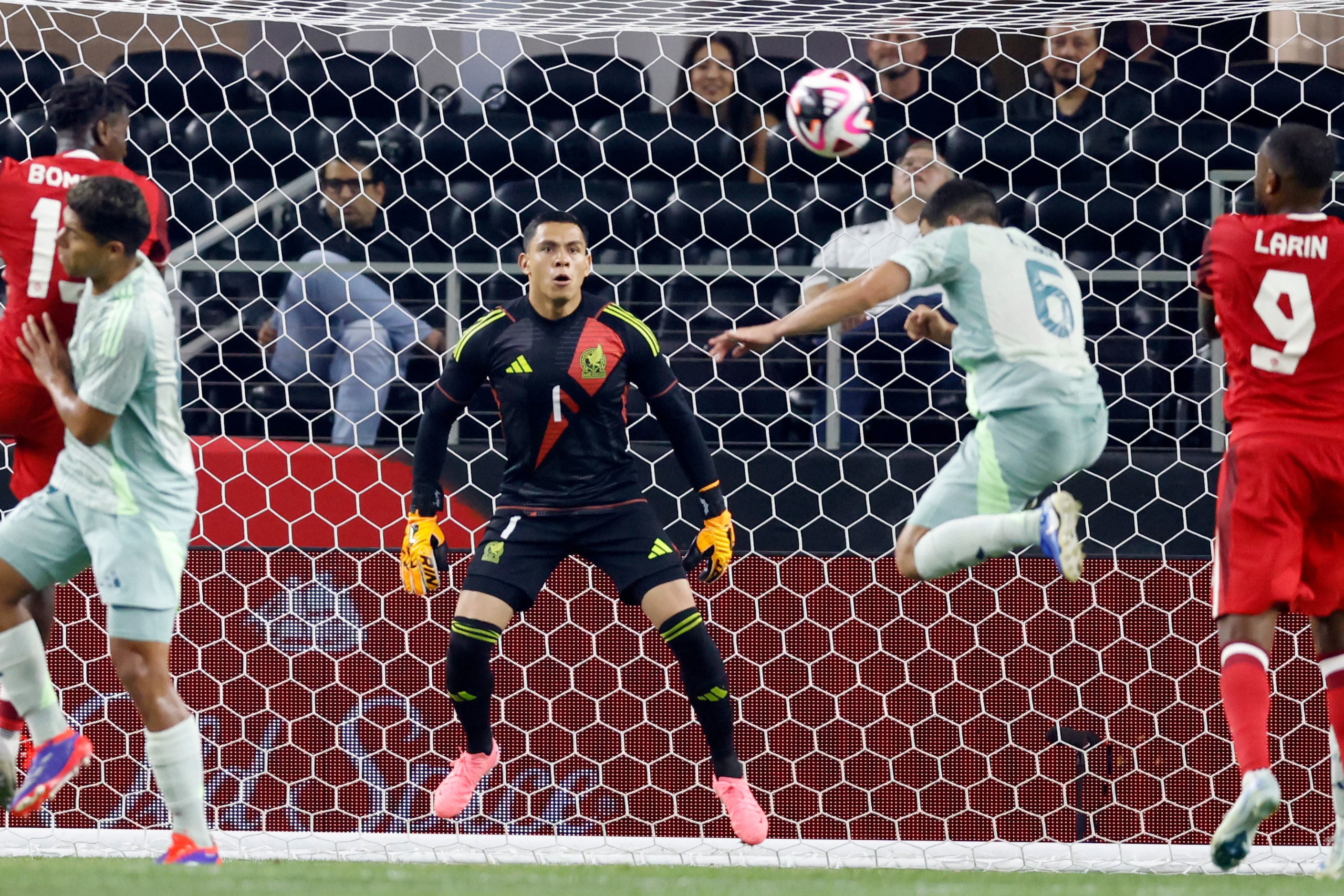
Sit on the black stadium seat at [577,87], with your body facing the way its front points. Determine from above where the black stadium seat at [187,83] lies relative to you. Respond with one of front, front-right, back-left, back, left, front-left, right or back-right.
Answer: right

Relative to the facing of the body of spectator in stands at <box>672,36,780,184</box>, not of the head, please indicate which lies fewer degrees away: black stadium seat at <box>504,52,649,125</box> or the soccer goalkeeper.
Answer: the soccer goalkeeper

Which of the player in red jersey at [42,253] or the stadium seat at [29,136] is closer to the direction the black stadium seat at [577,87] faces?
the player in red jersey

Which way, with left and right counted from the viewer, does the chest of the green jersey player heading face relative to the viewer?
facing away from the viewer and to the left of the viewer

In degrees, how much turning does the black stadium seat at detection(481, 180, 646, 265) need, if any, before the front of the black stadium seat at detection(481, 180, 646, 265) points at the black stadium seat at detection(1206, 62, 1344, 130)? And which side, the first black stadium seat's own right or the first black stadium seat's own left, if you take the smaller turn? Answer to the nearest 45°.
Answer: approximately 90° to the first black stadium seat's own left

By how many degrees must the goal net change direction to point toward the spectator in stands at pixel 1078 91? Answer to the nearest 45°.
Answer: approximately 135° to its left

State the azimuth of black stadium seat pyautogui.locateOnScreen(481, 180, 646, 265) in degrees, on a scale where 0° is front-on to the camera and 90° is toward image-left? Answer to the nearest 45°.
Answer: approximately 0°

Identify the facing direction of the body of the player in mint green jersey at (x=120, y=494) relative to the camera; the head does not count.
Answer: to the viewer's left

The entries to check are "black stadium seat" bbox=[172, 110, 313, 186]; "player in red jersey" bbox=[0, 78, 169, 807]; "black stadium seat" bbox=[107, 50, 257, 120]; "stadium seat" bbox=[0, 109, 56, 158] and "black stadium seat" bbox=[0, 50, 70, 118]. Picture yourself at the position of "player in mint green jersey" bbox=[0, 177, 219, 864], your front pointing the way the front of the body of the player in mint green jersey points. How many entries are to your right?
5

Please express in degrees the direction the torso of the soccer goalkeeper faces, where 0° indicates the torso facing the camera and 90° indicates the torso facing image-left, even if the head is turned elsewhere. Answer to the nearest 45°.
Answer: approximately 0°

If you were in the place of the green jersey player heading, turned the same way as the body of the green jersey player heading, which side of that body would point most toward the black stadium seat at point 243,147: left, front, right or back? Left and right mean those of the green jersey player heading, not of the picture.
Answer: front
